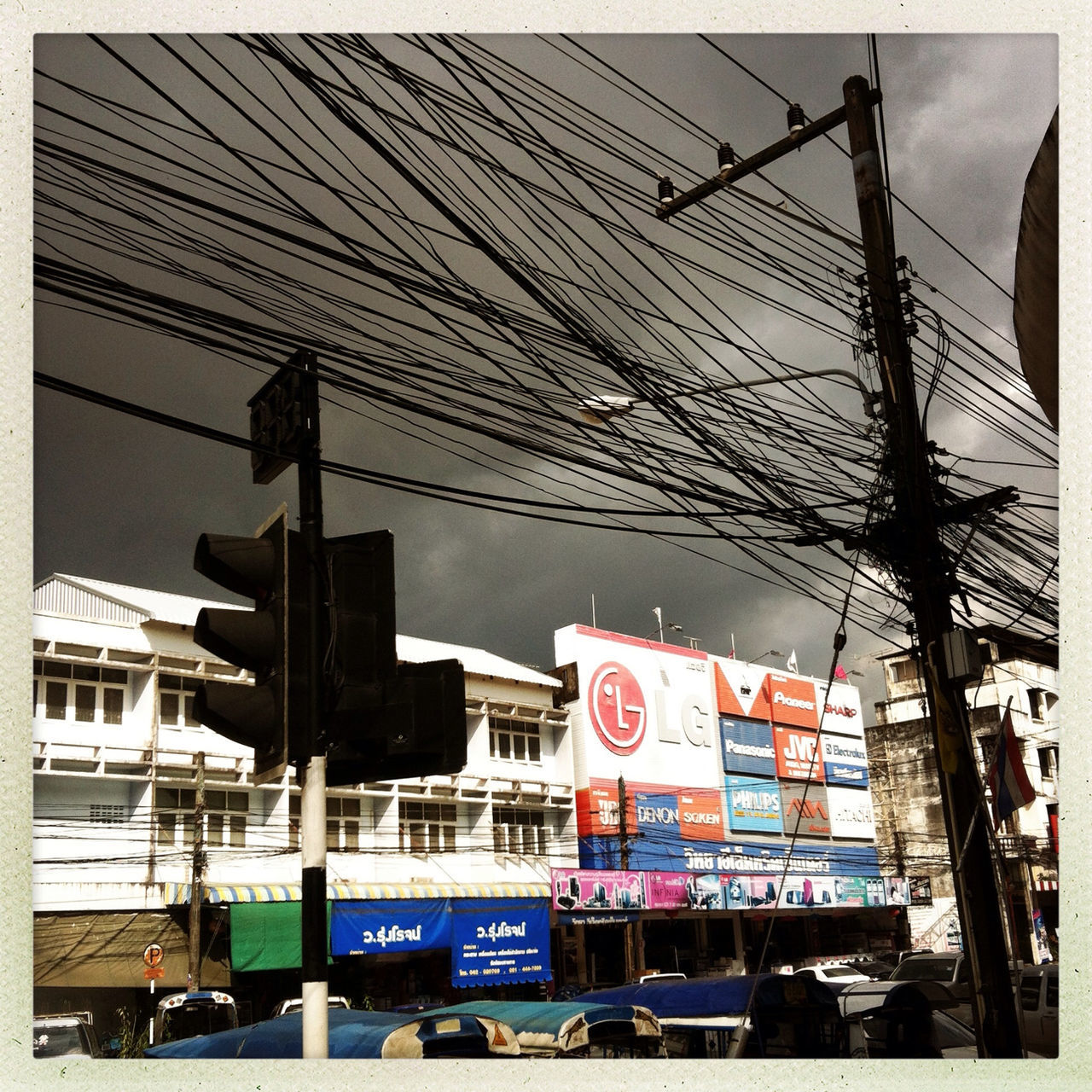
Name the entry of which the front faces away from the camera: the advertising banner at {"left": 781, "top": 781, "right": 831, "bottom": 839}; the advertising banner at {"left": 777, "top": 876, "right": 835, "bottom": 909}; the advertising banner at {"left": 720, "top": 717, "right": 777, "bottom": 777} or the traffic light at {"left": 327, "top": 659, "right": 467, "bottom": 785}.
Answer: the traffic light

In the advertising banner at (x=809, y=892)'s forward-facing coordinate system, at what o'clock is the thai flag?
The thai flag is roughly at 12 o'clock from the advertising banner.

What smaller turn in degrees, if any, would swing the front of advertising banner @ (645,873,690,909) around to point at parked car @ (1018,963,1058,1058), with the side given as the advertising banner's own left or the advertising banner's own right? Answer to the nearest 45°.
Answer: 0° — it already faces it

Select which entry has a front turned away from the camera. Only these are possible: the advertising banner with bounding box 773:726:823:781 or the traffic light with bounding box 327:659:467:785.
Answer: the traffic light

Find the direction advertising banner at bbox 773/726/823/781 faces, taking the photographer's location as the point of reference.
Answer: facing the viewer and to the right of the viewer

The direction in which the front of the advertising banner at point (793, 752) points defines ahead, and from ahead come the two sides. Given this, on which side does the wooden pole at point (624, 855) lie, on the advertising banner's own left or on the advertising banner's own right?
on the advertising banner's own right

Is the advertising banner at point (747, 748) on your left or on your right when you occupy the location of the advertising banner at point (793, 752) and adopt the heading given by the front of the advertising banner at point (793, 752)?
on your right

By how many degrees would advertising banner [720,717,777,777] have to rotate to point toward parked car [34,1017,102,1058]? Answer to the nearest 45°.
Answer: approximately 45° to its right

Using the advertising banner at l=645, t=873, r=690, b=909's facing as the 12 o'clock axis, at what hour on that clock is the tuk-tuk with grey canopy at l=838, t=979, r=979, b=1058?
The tuk-tuk with grey canopy is roughly at 12 o'clock from the advertising banner.

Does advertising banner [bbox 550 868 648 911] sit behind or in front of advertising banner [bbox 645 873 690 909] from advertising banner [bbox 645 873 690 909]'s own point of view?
in front

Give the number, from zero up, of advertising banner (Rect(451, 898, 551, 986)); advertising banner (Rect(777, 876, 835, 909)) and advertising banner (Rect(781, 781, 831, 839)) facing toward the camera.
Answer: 3

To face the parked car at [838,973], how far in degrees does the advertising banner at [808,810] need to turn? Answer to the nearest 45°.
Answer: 0° — it already faces it
